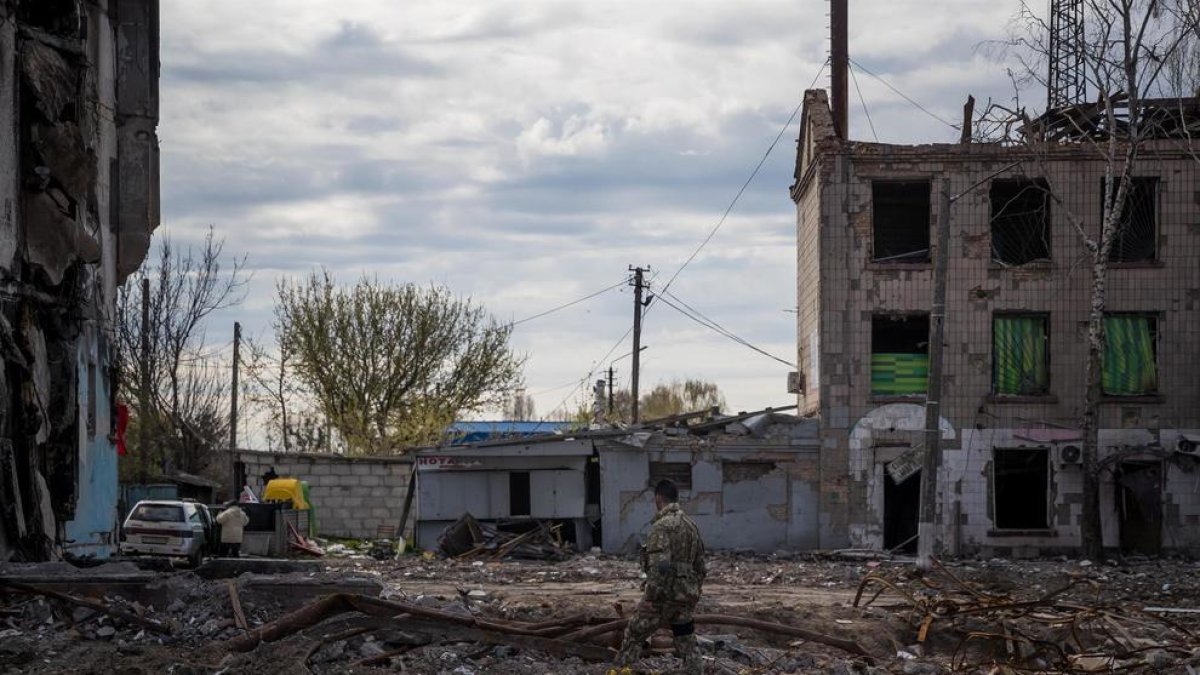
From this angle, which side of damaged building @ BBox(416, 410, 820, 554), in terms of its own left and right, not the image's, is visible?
front

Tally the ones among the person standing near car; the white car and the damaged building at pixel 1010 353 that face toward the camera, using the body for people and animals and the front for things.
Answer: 1

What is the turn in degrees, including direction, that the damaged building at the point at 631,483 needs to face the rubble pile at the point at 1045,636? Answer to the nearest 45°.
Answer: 0° — it already faces it

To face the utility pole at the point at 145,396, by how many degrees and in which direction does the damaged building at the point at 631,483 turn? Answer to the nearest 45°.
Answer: approximately 135° to its right

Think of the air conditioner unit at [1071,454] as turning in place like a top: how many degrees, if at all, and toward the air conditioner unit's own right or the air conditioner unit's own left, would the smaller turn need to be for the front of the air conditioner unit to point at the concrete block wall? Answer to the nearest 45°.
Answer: approximately 90° to the air conditioner unit's own right

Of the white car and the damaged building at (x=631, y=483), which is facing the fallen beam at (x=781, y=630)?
the damaged building

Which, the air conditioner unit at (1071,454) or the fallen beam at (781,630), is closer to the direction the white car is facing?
the air conditioner unit

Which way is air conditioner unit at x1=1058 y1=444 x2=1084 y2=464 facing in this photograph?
toward the camera

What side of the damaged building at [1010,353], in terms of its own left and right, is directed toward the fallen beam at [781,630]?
front

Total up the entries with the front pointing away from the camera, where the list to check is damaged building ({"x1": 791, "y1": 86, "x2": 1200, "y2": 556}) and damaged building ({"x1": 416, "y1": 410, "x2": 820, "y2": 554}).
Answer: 0

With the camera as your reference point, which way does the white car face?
facing away from the viewer and to the right of the viewer

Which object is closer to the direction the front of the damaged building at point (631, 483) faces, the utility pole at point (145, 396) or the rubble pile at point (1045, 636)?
the rubble pile

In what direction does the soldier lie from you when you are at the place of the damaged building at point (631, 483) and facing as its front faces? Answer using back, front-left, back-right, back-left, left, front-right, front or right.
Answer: front
